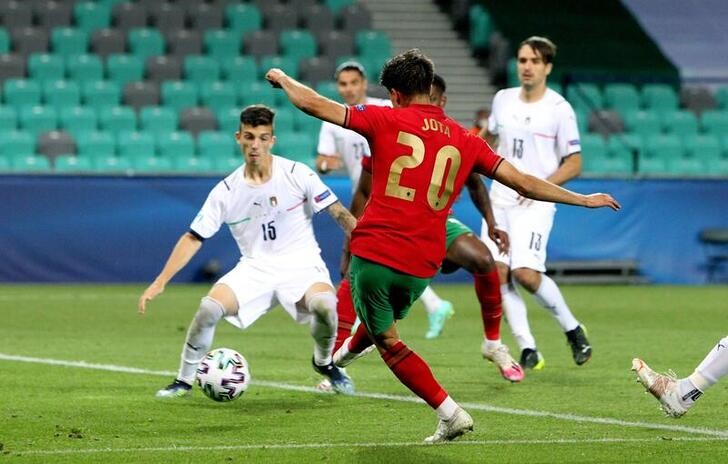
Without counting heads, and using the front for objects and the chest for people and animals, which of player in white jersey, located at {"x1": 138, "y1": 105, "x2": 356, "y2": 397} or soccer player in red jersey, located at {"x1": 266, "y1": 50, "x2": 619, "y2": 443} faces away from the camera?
the soccer player in red jersey

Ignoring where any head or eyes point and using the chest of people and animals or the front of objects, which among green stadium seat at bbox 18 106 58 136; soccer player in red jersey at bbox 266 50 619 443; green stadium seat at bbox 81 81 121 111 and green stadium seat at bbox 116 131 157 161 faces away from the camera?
the soccer player in red jersey

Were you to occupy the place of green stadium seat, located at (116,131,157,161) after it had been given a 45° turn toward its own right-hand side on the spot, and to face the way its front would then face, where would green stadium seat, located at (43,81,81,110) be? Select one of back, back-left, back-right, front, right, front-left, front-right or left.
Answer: right

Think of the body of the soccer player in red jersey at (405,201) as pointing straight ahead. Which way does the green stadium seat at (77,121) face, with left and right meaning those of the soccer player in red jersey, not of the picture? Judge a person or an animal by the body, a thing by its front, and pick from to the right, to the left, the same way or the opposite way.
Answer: the opposite way

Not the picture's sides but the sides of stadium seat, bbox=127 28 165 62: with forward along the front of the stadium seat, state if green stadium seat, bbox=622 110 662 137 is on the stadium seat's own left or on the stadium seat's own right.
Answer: on the stadium seat's own left

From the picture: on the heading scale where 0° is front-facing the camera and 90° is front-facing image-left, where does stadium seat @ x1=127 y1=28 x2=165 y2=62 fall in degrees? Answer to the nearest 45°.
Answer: approximately 0°

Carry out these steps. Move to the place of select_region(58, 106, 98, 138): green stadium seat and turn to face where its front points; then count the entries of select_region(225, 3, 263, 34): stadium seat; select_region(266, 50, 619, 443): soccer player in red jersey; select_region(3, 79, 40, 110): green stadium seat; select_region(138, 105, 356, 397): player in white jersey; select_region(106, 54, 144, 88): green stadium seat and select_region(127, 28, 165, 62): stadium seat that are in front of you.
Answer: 2

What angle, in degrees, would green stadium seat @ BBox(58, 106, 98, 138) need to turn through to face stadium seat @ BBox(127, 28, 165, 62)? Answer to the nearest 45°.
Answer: approximately 135° to its left

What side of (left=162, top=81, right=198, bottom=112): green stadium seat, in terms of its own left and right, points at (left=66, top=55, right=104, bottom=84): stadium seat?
right

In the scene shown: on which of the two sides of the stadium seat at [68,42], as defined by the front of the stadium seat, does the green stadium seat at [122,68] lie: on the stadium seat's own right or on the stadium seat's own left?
on the stadium seat's own left

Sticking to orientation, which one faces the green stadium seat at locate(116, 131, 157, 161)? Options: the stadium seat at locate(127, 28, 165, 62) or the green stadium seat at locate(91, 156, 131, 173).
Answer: the stadium seat

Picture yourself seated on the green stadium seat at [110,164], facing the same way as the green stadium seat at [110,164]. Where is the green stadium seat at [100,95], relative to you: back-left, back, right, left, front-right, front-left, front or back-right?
back

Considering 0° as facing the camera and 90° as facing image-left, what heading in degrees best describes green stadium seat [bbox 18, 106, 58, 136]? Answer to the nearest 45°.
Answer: approximately 0°
